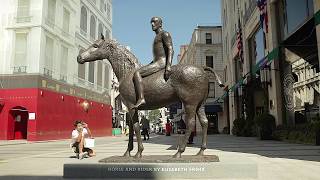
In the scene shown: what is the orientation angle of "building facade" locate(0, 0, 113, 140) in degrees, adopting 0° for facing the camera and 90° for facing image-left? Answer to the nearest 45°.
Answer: approximately 315°

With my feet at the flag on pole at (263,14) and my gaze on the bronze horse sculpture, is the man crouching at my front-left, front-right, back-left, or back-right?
front-right

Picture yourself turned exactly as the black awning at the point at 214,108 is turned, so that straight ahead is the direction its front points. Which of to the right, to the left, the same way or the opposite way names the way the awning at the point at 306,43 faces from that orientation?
to the right

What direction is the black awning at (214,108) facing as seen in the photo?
toward the camera

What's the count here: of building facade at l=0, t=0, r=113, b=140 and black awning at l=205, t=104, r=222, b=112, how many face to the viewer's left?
0

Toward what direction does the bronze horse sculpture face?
to the viewer's left

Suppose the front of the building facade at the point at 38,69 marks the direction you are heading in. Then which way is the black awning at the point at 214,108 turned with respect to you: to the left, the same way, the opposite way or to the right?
to the right

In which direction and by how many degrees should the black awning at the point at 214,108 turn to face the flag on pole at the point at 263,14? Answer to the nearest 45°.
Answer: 0° — it already faces it

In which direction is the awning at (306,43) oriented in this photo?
to the viewer's left

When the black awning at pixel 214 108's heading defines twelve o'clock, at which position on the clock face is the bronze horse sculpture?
The bronze horse sculpture is roughly at 12 o'clock from the black awning.

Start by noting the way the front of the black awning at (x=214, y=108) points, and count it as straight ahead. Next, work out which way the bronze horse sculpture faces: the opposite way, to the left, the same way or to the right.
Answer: to the right

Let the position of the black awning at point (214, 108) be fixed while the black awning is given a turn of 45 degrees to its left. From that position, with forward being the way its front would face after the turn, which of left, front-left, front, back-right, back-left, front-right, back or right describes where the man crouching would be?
front-right

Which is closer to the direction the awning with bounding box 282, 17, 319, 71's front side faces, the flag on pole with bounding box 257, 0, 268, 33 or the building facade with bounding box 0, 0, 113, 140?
the building facade

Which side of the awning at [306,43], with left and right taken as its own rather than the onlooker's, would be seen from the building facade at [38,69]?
front

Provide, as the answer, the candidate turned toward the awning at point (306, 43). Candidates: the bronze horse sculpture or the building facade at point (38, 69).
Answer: the building facade

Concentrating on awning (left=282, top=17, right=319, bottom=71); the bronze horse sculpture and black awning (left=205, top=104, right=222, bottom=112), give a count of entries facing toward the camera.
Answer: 1
